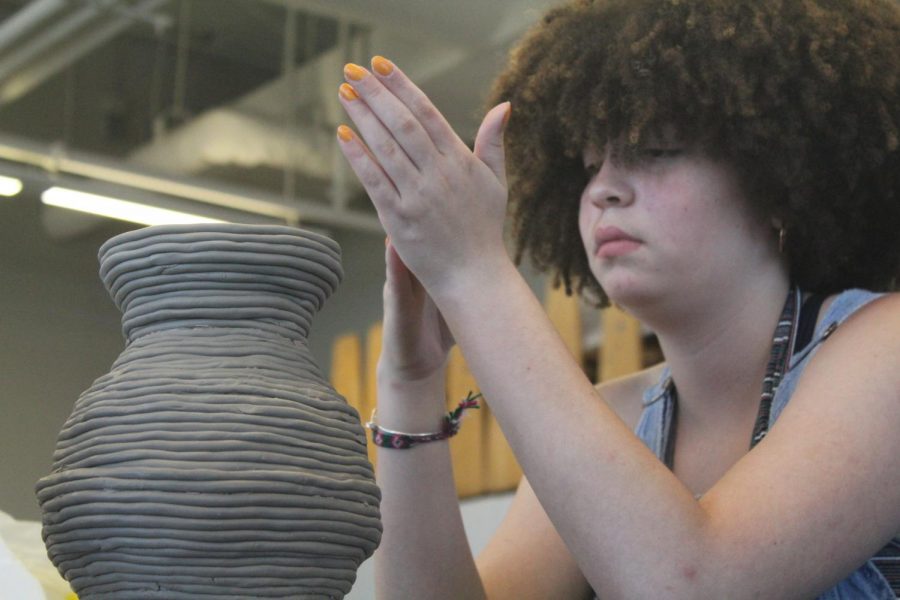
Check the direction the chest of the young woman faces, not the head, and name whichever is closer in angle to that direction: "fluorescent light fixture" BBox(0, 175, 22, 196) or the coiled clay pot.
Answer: the coiled clay pot

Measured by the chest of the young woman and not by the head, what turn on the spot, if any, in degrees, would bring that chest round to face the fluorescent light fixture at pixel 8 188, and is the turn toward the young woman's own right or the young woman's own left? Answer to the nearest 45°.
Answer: approximately 45° to the young woman's own right

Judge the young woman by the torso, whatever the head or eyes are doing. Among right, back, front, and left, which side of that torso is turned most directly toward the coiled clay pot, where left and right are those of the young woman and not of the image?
front

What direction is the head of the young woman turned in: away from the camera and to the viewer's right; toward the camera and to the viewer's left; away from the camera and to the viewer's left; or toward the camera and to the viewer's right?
toward the camera and to the viewer's left

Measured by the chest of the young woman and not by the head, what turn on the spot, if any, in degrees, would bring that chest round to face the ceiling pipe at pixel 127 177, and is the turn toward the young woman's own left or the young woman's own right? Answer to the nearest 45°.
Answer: approximately 90° to the young woman's own right

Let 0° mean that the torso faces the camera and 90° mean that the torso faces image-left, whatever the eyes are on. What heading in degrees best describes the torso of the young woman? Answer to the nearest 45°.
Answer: approximately 45°
